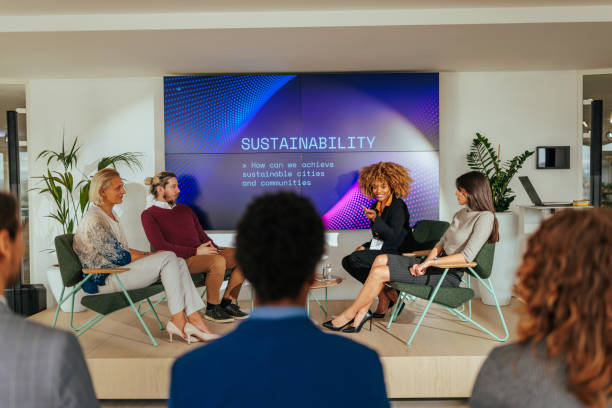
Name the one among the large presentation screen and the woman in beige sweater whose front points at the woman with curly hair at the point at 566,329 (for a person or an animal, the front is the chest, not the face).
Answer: the large presentation screen

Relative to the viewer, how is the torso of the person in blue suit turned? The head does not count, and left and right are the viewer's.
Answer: facing away from the viewer

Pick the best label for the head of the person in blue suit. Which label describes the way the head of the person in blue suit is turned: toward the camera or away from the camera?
away from the camera

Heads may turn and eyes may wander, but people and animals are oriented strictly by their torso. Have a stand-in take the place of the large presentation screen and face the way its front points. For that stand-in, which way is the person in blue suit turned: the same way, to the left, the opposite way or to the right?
the opposite way

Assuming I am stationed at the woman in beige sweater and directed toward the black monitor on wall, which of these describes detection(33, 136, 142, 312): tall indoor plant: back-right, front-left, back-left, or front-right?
back-left

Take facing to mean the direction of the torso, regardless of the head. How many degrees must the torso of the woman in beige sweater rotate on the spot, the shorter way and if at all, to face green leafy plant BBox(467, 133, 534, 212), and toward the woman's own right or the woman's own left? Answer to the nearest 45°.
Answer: approximately 135° to the woman's own right

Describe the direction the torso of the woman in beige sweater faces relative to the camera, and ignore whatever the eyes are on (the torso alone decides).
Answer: to the viewer's left

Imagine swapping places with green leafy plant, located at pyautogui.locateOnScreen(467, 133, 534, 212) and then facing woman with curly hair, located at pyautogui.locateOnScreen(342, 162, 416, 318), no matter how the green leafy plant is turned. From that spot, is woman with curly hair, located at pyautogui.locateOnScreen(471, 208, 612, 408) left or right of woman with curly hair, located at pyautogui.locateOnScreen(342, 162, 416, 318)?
left

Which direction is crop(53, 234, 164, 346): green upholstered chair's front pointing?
to the viewer's right

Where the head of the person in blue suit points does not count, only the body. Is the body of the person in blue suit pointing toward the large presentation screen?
yes

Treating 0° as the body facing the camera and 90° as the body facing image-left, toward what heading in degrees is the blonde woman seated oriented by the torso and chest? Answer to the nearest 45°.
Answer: approximately 270°

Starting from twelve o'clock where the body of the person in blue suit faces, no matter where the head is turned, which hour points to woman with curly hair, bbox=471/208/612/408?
The woman with curly hair is roughly at 3 o'clock from the person in blue suit.
